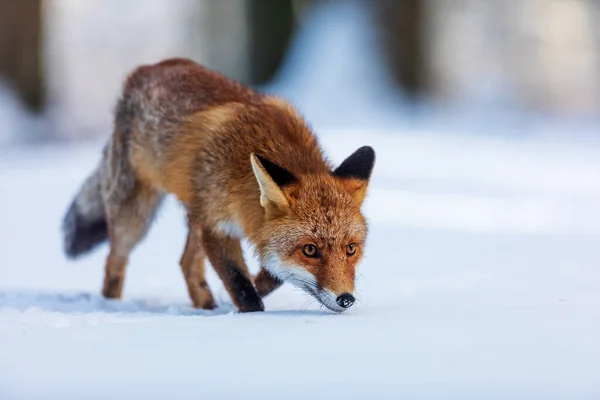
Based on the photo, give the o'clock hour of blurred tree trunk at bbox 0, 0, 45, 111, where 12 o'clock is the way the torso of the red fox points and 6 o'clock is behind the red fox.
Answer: The blurred tree trunk is roughly at 7 o'clock from the red fox.

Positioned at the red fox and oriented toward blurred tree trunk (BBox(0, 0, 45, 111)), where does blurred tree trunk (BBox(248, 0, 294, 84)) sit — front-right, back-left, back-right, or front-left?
front-right

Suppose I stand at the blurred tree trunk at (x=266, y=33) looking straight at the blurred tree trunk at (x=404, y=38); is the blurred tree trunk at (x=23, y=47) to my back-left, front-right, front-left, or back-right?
back-right

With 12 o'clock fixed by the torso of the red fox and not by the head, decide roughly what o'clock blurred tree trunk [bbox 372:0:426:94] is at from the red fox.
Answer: The blurred tree trunk is roughly at 8 o'clock from the red fox.

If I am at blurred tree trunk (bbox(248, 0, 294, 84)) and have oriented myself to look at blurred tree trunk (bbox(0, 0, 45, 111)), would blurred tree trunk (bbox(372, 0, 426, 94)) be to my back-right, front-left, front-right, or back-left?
back-left

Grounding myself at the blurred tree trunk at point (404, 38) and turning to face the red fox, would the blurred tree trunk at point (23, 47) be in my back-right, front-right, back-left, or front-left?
front-right

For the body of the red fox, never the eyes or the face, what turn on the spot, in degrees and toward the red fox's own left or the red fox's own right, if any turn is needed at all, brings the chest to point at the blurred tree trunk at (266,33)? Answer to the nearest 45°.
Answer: approximately 135° to the red fox's own left

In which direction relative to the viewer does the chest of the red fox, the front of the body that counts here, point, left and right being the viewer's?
facing the viewer and to the right of the viewer
